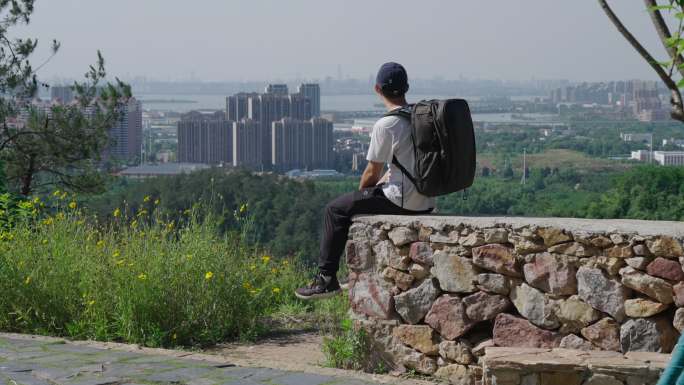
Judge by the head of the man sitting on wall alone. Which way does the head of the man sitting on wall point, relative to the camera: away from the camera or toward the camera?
away from the camera

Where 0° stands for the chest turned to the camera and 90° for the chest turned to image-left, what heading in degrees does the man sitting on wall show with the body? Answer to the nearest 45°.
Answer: approximately 90°

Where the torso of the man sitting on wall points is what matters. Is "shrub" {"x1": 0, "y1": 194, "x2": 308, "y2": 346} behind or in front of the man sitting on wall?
in front

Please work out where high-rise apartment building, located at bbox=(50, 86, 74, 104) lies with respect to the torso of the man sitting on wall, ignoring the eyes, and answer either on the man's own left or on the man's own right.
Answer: on the man's own right
